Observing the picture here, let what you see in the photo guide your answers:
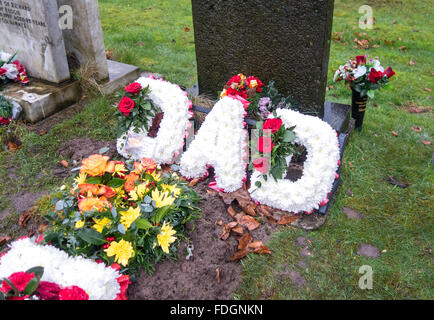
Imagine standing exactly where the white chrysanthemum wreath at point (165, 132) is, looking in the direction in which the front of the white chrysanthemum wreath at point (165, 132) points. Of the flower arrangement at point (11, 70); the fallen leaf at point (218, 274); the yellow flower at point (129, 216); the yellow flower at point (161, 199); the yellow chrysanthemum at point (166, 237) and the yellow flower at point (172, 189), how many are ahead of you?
5

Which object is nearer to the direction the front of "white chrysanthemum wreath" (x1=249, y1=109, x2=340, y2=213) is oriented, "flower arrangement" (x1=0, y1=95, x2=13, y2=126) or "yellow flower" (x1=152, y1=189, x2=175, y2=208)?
the yellow flower

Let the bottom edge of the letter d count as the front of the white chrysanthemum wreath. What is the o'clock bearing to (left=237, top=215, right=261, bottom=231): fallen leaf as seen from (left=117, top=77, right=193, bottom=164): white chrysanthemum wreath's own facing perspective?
The fallen leaf is roughly at 11 o'clock from the white chrysanthemum wreath.

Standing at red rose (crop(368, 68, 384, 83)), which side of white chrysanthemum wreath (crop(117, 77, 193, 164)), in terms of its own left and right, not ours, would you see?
left

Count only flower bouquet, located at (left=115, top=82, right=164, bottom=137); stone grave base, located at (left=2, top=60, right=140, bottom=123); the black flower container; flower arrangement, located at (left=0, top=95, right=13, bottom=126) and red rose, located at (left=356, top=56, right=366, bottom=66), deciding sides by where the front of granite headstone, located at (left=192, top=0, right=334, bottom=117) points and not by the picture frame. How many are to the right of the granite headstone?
3

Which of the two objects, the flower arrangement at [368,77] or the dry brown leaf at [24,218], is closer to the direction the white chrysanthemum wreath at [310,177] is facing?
the dry brown leaf

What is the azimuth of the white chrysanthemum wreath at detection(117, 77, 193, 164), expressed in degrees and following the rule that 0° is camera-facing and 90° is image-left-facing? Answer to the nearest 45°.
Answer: approximately 0°

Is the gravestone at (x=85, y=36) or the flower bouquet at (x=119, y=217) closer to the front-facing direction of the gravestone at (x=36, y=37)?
the flower bouquet

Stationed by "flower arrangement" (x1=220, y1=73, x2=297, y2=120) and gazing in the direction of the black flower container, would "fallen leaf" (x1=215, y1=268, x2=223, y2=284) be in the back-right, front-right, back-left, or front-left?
back-right

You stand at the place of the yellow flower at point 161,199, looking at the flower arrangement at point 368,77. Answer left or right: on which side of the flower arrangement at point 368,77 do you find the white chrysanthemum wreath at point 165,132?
left
